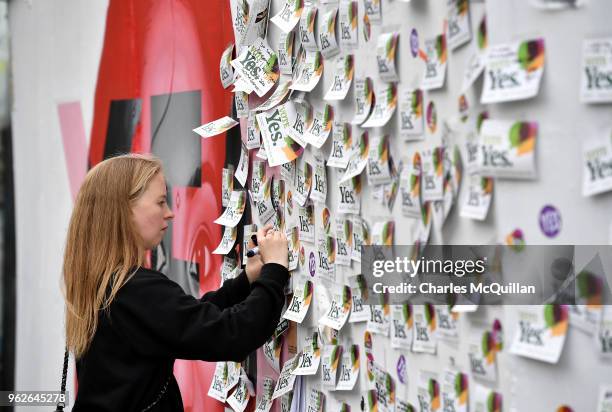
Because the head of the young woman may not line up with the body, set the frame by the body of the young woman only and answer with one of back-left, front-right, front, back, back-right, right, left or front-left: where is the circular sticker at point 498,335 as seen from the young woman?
front-right

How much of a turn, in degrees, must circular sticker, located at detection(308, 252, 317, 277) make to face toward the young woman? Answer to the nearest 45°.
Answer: approximately 45° to its right

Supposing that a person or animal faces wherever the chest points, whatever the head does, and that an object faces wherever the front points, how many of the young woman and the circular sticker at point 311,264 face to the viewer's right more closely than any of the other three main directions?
1

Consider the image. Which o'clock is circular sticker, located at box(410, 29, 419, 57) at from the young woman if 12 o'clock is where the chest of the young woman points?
The circular sticker is roughly at 1 o'clock from the young woman.

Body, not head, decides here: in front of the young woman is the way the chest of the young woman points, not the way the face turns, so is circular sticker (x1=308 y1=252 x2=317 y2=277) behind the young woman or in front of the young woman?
in front

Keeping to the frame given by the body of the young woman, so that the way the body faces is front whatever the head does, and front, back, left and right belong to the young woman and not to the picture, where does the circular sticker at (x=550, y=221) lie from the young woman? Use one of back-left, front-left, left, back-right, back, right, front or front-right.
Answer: front-right

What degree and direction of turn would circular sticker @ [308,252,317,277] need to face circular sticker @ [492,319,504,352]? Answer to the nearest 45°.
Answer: approximately 90° to its left

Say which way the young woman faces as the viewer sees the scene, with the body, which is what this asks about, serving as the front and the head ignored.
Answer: to the viewer's right

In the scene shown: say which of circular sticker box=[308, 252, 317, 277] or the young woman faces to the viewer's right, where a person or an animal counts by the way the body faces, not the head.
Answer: the young woman

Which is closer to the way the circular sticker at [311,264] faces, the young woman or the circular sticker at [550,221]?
the young woman

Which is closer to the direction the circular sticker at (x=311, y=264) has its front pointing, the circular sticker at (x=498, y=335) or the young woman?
the young woman

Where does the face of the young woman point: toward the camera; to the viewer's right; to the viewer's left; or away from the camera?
to the viewer's right
